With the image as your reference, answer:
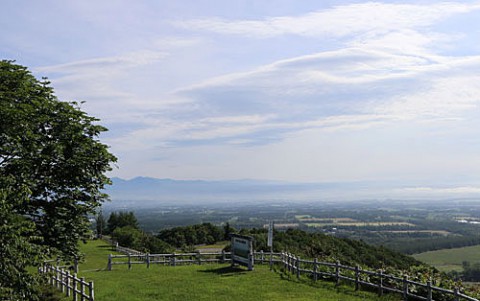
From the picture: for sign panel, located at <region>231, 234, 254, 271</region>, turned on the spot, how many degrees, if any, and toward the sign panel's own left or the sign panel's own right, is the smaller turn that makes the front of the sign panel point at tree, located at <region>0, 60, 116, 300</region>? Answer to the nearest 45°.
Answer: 0° — it already faces it

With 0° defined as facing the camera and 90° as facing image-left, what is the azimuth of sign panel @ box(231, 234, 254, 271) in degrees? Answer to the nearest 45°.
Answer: approximately 45°

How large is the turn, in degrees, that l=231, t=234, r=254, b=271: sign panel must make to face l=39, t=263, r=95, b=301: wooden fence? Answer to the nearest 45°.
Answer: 0° — it already faces it
